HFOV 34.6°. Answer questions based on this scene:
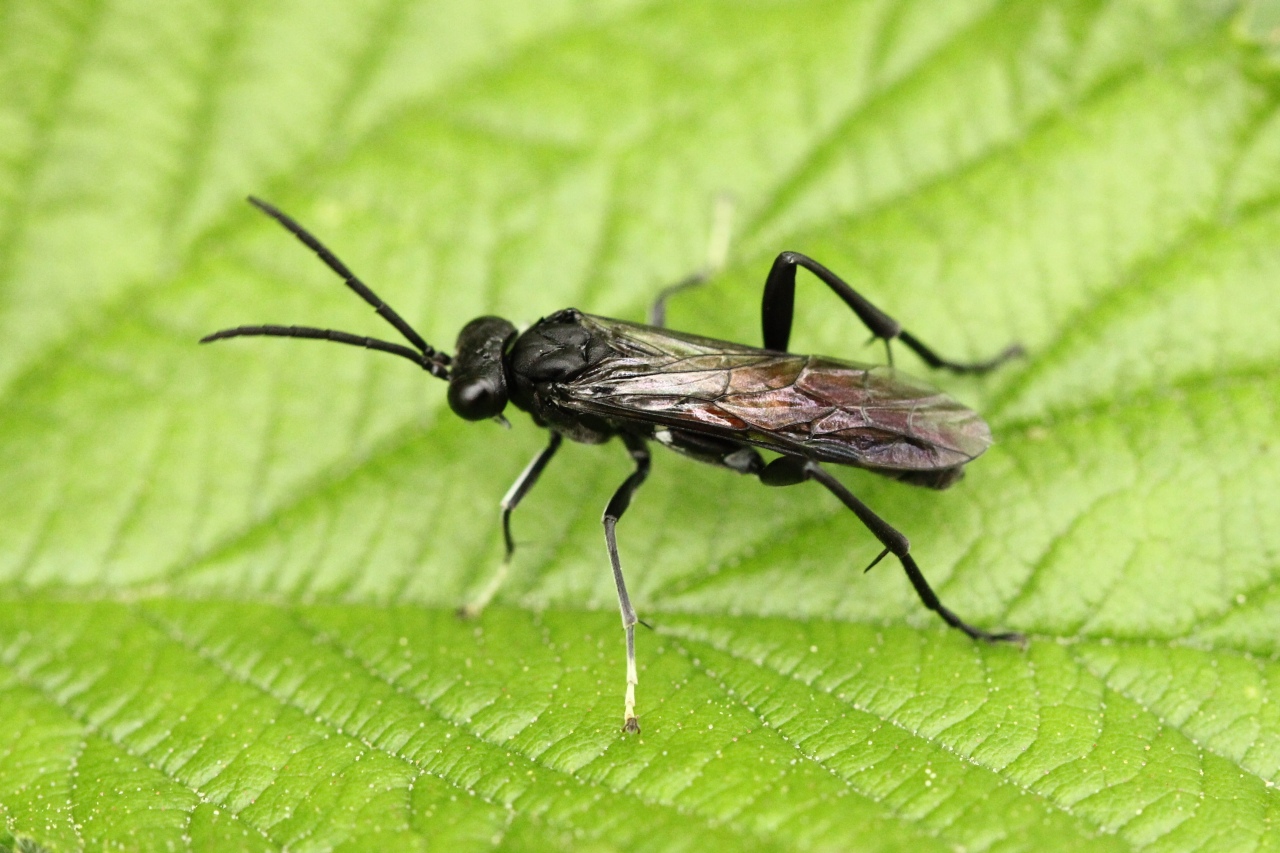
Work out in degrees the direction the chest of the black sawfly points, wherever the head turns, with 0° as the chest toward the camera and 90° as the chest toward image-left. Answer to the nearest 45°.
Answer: approximately 90°

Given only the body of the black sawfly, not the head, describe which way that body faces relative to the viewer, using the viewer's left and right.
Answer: facing to the left of the viewer
